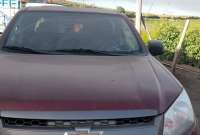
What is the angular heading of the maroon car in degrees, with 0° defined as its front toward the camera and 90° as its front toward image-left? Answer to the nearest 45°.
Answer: approximately 0°

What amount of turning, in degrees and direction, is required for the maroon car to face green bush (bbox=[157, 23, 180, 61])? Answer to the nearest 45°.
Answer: approximately 180°
